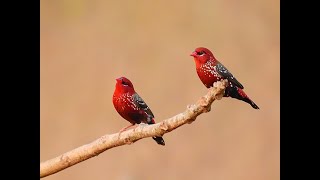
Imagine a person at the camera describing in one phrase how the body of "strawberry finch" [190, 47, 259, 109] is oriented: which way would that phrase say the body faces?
to the viewer's left
